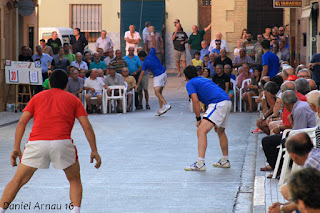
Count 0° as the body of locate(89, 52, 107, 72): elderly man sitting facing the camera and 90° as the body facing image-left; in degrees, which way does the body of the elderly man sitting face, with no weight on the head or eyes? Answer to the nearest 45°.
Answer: approximately 0°

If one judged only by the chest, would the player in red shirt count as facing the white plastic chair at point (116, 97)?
yes

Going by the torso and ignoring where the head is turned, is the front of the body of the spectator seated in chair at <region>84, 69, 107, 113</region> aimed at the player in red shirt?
yes

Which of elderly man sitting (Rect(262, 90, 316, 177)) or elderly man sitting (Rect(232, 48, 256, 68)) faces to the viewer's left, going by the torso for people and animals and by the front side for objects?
elderly man sitting (Rect(262, 90, 316, 177))

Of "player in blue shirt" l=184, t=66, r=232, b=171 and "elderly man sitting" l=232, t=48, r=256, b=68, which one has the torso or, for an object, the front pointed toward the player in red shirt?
the elderly man sitting

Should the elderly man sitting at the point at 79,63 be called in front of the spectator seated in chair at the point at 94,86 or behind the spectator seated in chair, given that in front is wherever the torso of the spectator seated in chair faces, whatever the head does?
behind

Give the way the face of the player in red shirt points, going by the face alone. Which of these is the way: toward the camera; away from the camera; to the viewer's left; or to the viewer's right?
away from the camera

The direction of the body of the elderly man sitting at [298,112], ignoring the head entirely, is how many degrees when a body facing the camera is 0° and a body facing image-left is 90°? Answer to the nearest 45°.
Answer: approximately 90°
